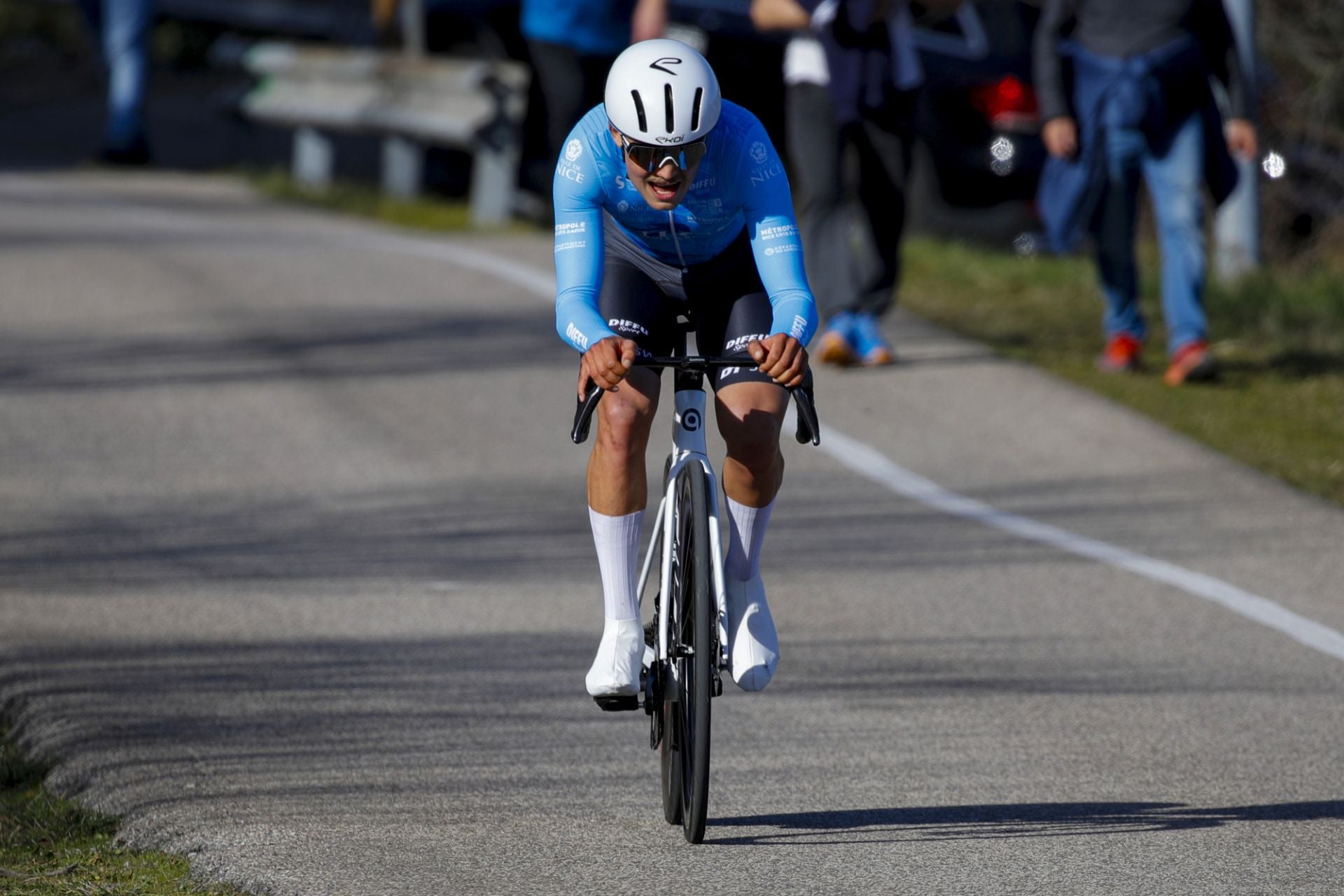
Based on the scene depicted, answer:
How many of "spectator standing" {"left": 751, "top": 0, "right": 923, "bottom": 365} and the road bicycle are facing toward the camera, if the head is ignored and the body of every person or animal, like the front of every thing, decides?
2

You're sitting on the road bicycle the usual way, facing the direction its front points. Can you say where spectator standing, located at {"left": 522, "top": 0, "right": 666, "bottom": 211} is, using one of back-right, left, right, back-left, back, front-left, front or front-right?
back

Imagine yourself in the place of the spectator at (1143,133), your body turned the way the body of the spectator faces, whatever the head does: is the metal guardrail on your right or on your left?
on your right

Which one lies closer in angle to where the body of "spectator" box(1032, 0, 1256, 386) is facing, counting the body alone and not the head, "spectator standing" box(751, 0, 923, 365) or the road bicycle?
the road bicycle

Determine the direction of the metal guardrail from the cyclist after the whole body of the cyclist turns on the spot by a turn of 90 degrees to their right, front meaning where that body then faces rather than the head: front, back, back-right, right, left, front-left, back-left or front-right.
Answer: right

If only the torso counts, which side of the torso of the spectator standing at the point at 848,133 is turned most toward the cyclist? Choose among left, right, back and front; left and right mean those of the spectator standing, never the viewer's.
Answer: front
